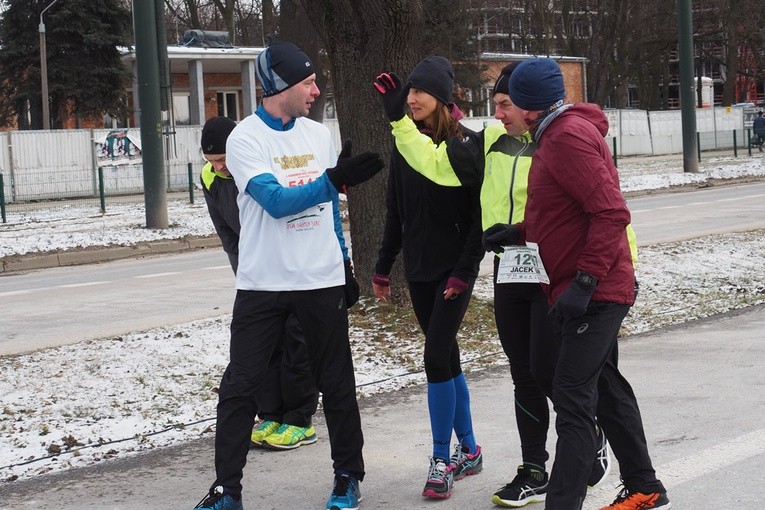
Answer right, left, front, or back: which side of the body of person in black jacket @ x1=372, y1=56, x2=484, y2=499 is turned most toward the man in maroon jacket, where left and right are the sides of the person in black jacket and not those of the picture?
left

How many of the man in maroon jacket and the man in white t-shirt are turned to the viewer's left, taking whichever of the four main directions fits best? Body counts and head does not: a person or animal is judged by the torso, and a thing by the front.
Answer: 1

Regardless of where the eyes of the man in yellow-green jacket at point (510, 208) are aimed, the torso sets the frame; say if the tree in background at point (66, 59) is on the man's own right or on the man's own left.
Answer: on the man's own right

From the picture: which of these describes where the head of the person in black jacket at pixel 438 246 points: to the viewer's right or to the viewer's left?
to the viewer's left

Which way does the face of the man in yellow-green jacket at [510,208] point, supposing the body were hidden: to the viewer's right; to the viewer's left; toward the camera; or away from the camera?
to the viewer's left

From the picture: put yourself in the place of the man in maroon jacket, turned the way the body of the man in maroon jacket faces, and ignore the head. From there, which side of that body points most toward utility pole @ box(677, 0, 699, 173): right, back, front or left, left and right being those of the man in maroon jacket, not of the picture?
right

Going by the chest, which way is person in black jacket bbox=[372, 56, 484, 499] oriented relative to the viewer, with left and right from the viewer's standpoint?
facing the viewer and to the left of the viewer

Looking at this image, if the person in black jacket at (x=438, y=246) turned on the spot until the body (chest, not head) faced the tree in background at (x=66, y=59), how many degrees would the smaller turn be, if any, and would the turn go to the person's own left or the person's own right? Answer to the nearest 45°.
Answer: approximately 135° to the person's own right
